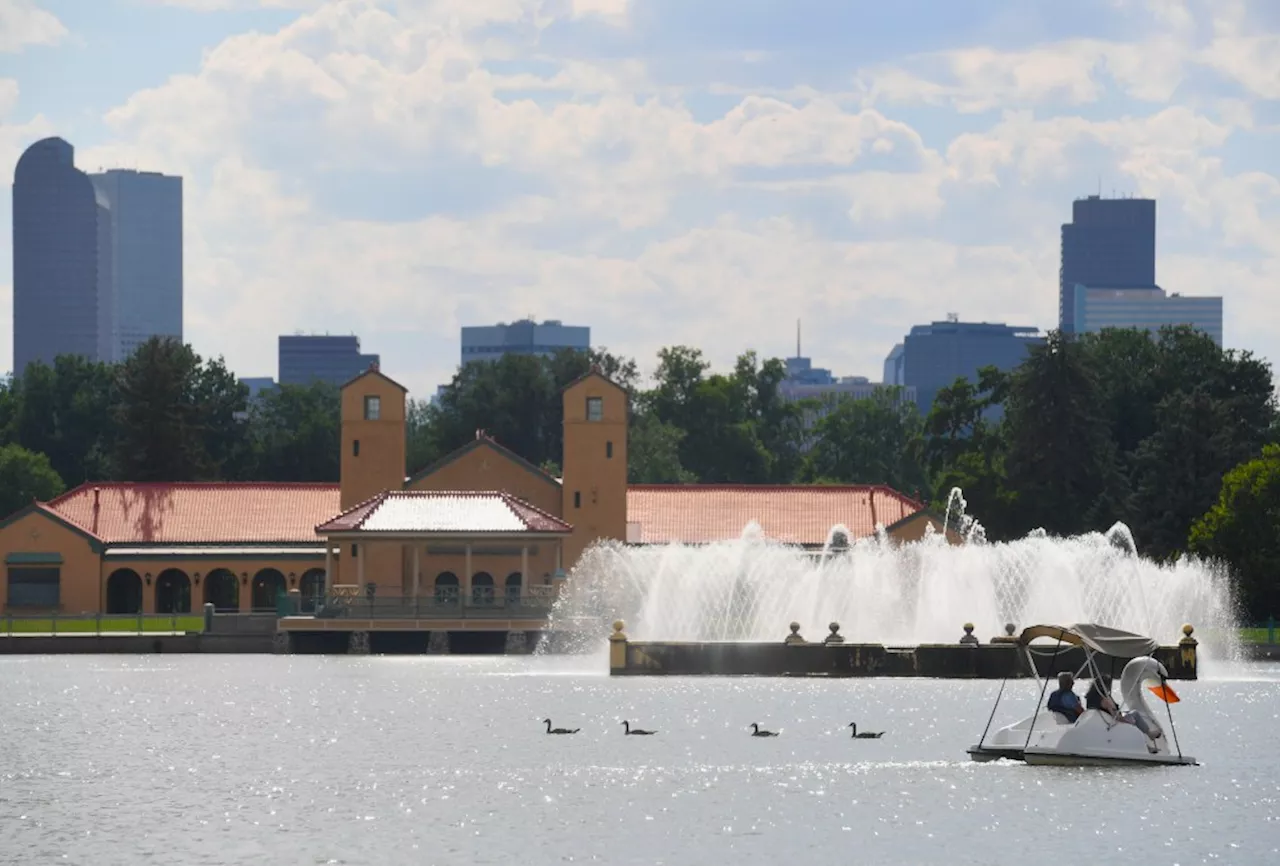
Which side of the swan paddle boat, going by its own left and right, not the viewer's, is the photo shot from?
right
